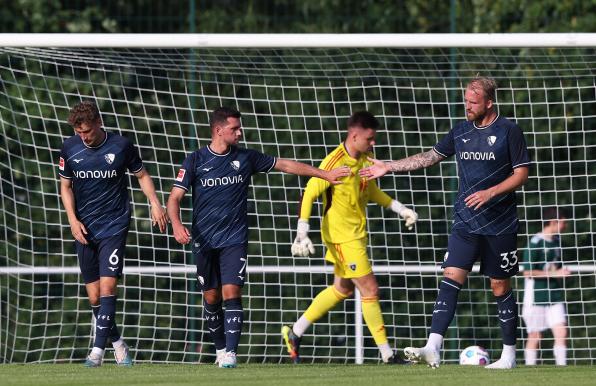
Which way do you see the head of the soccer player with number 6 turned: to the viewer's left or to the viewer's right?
to the viewer's left

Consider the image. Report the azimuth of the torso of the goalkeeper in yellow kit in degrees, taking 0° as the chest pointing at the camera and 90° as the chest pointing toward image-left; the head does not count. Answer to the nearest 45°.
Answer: approximately 315°

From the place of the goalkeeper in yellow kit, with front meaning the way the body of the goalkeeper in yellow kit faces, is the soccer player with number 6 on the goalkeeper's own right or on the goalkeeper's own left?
on the goalkeeper's own right

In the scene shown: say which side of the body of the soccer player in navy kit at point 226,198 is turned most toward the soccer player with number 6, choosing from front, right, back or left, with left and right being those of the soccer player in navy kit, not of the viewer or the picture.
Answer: right

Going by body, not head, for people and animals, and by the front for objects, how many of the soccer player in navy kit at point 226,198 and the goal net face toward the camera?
2

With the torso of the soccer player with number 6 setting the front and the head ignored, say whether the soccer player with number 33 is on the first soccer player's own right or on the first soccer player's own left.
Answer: on the first soccer player's own left

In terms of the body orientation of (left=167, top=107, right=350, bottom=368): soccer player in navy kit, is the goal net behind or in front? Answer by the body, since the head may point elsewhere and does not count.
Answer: behind

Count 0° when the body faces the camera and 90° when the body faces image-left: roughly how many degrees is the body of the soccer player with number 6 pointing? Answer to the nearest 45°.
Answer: approximately 0°

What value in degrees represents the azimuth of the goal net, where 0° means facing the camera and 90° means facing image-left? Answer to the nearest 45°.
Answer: approximately 0°

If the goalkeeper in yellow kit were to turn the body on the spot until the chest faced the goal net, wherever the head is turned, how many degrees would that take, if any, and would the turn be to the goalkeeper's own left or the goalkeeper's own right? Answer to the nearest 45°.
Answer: approximately 135° to the goalkeeper's own left
